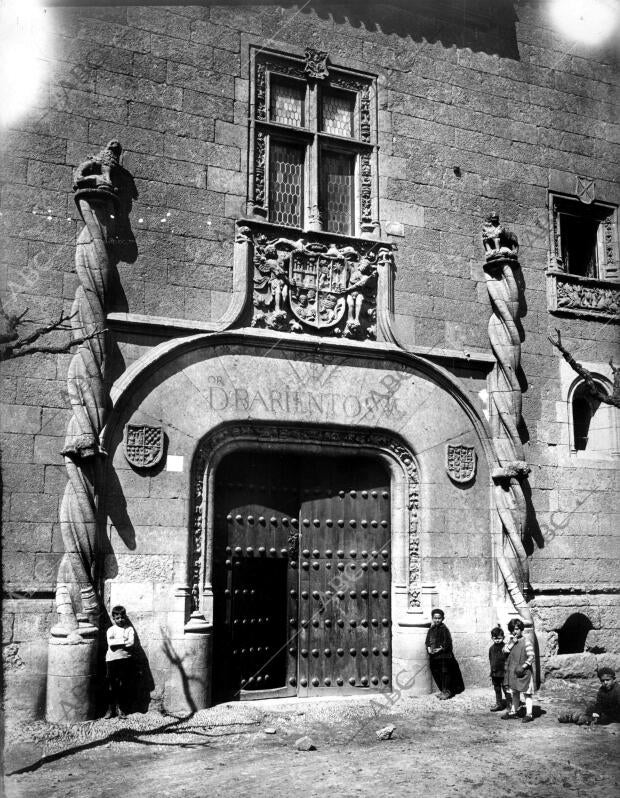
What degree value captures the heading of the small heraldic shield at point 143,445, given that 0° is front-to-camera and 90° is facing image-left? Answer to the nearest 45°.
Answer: approximately 0°

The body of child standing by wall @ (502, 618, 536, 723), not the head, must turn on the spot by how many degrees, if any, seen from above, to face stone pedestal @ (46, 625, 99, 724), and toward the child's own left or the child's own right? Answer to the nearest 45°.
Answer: approximately 45° to the child's own right
